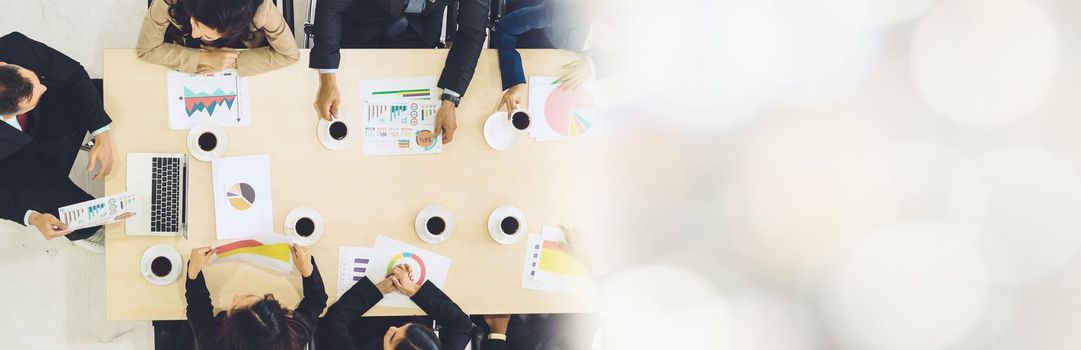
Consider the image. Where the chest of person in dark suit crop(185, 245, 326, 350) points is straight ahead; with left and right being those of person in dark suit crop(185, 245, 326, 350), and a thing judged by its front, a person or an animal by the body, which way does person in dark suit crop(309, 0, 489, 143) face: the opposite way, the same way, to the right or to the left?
the opposite way

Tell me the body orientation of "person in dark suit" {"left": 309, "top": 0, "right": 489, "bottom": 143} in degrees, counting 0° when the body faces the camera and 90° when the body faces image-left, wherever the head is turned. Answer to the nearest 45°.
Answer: approximately 0°

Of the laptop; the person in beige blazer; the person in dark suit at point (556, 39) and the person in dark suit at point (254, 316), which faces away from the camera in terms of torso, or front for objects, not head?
the person in dark suit at point (254, 316)

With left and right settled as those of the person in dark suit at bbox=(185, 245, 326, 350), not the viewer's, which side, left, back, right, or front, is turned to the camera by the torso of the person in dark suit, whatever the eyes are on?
back

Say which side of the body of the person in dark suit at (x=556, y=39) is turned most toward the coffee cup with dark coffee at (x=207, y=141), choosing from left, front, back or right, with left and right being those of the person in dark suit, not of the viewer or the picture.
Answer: right

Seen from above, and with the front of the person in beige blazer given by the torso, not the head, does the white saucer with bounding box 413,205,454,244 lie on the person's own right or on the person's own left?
on the person's own left

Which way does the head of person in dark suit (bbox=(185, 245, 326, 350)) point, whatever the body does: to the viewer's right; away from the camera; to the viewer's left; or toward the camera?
away from the camera

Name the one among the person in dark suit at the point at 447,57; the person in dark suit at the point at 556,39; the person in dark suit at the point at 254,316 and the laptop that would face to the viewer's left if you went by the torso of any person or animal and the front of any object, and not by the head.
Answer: the laptop

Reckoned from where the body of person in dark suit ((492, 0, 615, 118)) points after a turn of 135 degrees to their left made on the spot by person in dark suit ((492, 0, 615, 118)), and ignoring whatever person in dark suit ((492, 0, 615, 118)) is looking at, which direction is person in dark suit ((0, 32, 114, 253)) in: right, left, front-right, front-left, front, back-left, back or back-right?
back-left

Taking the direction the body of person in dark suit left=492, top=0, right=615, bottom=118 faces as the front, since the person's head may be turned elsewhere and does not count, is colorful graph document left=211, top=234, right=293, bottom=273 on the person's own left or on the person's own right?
on the person's own right
